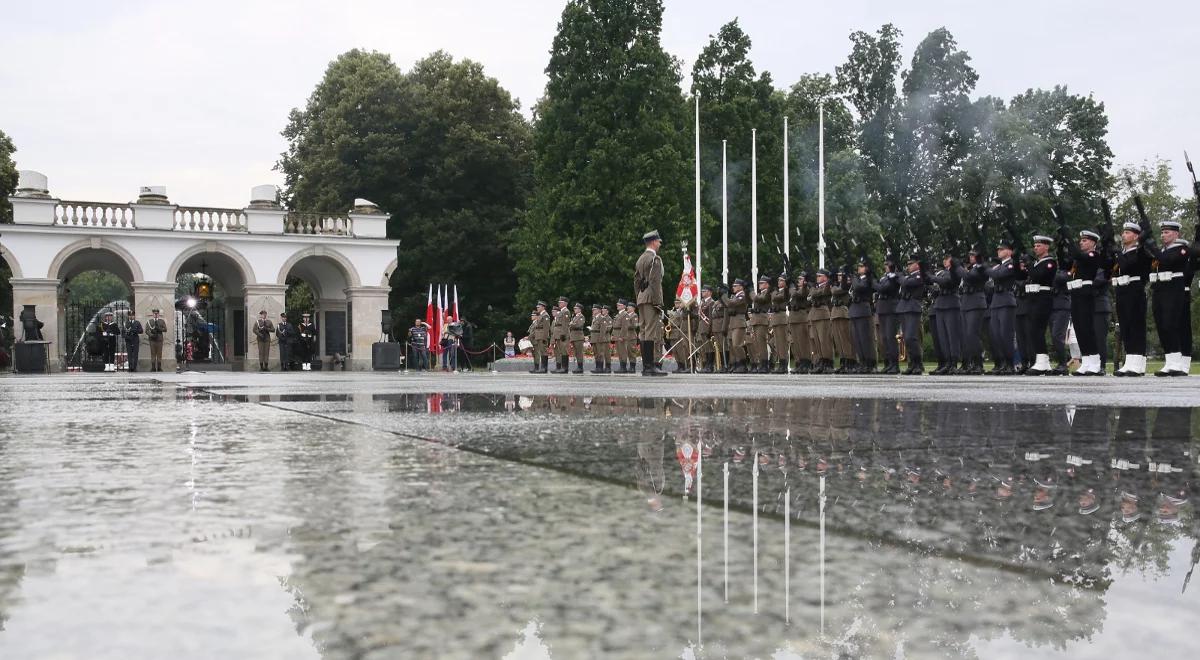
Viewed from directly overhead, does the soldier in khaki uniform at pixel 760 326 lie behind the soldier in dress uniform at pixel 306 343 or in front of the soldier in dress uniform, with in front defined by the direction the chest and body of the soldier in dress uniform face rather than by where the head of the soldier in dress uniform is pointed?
in front

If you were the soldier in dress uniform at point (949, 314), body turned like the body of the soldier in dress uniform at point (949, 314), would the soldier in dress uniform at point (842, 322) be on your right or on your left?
on your right

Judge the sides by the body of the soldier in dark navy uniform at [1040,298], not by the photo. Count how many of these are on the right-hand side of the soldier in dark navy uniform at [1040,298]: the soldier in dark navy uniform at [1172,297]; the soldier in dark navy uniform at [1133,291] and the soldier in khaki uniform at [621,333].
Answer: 1

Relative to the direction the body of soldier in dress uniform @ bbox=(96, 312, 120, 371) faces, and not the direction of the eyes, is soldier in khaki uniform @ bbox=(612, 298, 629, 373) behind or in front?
in front

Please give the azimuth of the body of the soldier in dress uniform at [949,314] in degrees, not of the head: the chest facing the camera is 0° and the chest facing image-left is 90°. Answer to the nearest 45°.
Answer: approximately 45°

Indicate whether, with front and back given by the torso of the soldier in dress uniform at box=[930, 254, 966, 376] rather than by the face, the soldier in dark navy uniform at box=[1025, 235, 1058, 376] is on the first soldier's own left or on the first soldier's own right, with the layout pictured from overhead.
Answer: on the first soldier's own left

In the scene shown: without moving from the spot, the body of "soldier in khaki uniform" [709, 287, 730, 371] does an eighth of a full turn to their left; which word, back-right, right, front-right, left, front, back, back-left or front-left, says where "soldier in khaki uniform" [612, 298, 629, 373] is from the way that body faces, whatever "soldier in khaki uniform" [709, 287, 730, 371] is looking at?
back-right

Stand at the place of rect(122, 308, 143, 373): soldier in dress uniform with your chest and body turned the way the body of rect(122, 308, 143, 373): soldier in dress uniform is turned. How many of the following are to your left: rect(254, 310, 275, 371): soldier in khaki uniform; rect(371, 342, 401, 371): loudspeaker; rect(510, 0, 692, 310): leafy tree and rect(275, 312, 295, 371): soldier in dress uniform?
4

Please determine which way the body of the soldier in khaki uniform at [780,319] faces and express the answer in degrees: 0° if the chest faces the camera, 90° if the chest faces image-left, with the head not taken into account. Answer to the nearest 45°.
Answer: approximately 45°

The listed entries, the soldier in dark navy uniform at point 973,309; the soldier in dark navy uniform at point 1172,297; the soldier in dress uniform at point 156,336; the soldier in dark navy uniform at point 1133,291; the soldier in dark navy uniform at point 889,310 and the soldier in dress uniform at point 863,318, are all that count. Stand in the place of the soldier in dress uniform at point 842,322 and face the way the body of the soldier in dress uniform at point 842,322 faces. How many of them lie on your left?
5

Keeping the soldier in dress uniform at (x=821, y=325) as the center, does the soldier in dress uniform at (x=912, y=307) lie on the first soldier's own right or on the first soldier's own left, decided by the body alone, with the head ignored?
on the first soldier's own left

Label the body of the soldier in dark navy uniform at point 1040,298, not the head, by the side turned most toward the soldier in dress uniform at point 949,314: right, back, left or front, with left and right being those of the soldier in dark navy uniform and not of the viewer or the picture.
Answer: right

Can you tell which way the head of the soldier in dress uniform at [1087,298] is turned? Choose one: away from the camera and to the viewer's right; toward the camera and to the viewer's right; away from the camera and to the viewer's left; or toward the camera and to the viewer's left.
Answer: toward the camera and to the viewer's left
